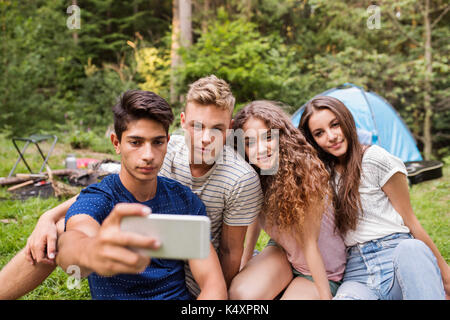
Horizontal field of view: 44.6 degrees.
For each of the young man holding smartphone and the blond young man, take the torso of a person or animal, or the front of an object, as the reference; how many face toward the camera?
2

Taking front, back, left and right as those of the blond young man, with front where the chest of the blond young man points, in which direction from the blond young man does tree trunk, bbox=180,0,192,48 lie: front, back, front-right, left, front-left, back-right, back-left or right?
back

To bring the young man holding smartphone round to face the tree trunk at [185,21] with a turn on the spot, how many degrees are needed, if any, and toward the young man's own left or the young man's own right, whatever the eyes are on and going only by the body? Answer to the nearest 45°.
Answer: approximately 180°

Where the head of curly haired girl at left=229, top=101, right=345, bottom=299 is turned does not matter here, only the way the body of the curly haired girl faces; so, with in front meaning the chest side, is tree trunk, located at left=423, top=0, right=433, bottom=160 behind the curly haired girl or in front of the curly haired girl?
behind
